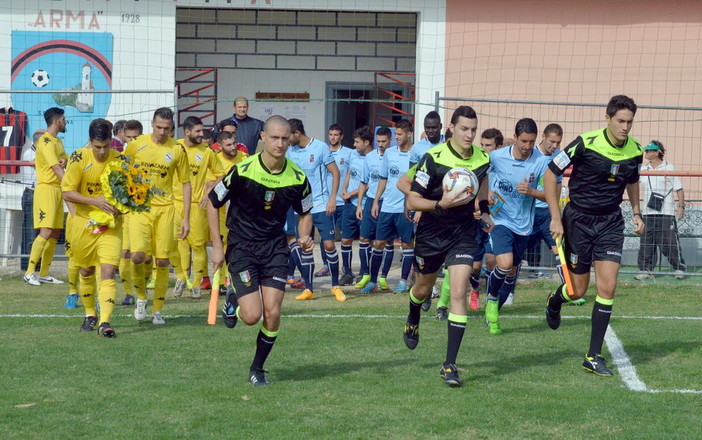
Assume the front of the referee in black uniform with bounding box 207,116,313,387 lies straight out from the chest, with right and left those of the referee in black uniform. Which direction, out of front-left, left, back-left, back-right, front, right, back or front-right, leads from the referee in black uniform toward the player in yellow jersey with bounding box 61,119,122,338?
back-right

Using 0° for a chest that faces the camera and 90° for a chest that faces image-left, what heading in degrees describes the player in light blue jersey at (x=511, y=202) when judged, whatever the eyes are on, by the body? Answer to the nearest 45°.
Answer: approximately 0°

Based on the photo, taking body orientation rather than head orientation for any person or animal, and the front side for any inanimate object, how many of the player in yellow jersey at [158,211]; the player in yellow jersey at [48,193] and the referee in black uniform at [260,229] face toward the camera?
2

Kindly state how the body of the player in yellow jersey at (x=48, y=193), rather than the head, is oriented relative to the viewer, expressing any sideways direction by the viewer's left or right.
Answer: facing to the right of the viewer

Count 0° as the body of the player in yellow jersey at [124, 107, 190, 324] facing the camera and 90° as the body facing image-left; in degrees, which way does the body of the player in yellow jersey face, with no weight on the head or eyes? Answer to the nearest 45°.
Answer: approximately 0°

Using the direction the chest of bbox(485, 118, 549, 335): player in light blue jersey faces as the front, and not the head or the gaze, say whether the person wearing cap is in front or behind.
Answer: behind

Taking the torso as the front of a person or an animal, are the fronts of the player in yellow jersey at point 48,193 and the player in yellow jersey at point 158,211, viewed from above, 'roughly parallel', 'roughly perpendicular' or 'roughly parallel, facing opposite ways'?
roughly perpendicular

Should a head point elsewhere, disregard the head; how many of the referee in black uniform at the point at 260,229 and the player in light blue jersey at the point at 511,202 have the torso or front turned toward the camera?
2

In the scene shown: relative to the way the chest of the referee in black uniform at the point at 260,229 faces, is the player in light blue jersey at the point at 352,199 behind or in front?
behind
